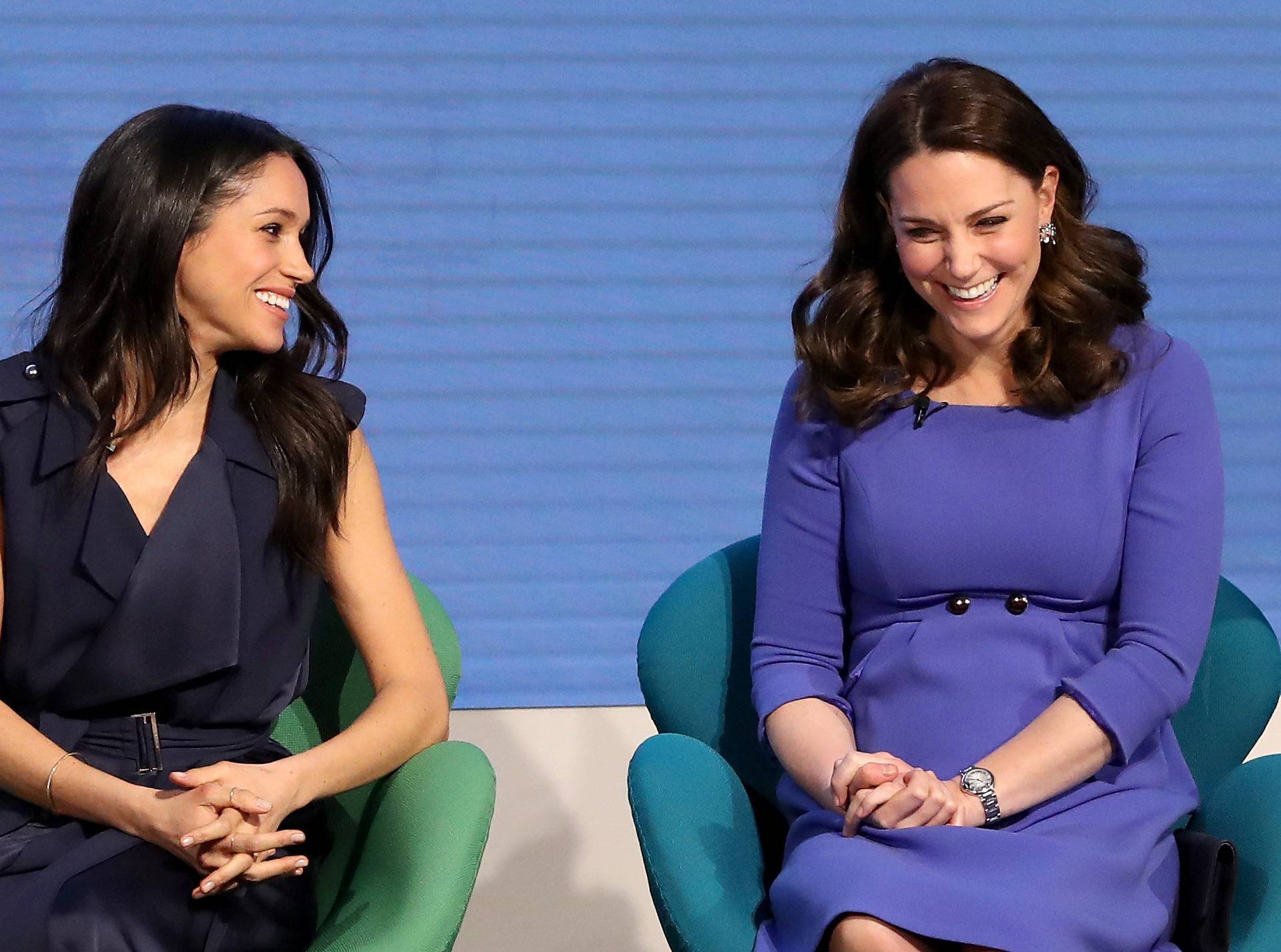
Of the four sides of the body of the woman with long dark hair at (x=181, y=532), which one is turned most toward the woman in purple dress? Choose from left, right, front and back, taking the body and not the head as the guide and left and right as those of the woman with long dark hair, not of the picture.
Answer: left

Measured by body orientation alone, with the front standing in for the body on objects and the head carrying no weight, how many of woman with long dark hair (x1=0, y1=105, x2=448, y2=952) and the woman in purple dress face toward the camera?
2

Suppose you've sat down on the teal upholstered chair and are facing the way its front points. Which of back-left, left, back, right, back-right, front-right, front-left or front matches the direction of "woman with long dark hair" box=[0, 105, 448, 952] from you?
right

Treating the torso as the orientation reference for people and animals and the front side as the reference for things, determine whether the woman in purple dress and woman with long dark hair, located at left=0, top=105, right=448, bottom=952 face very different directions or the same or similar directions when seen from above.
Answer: same or similar directions

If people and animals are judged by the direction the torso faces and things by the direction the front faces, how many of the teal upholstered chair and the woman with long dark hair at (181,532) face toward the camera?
2

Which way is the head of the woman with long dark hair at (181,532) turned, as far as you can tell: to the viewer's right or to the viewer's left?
to the viewer's right

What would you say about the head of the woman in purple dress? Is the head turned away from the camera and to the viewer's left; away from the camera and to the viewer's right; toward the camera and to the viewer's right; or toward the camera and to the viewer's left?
toward the camera and to the viewer's left

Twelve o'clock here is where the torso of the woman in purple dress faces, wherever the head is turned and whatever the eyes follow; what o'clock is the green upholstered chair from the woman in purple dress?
The green upholstered chair is roughly at 2 o'clock from the woman in purple dress.

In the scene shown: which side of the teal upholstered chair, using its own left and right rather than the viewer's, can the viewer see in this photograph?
front

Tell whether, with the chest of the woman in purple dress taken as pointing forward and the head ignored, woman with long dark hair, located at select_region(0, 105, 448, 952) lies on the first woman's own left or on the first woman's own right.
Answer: on the first woman's own right

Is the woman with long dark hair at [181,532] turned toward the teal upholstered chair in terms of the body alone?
no

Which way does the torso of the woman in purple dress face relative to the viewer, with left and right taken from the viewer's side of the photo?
facing the viewer
